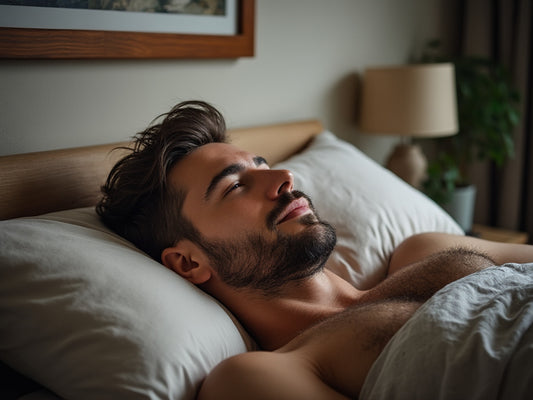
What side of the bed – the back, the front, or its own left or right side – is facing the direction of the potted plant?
left

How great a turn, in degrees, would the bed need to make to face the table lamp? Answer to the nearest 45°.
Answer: approximately 90° to its left

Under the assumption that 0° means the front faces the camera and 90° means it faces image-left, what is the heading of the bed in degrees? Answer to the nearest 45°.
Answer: approximately 315°

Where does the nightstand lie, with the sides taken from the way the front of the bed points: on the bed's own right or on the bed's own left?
on the bed's own left
